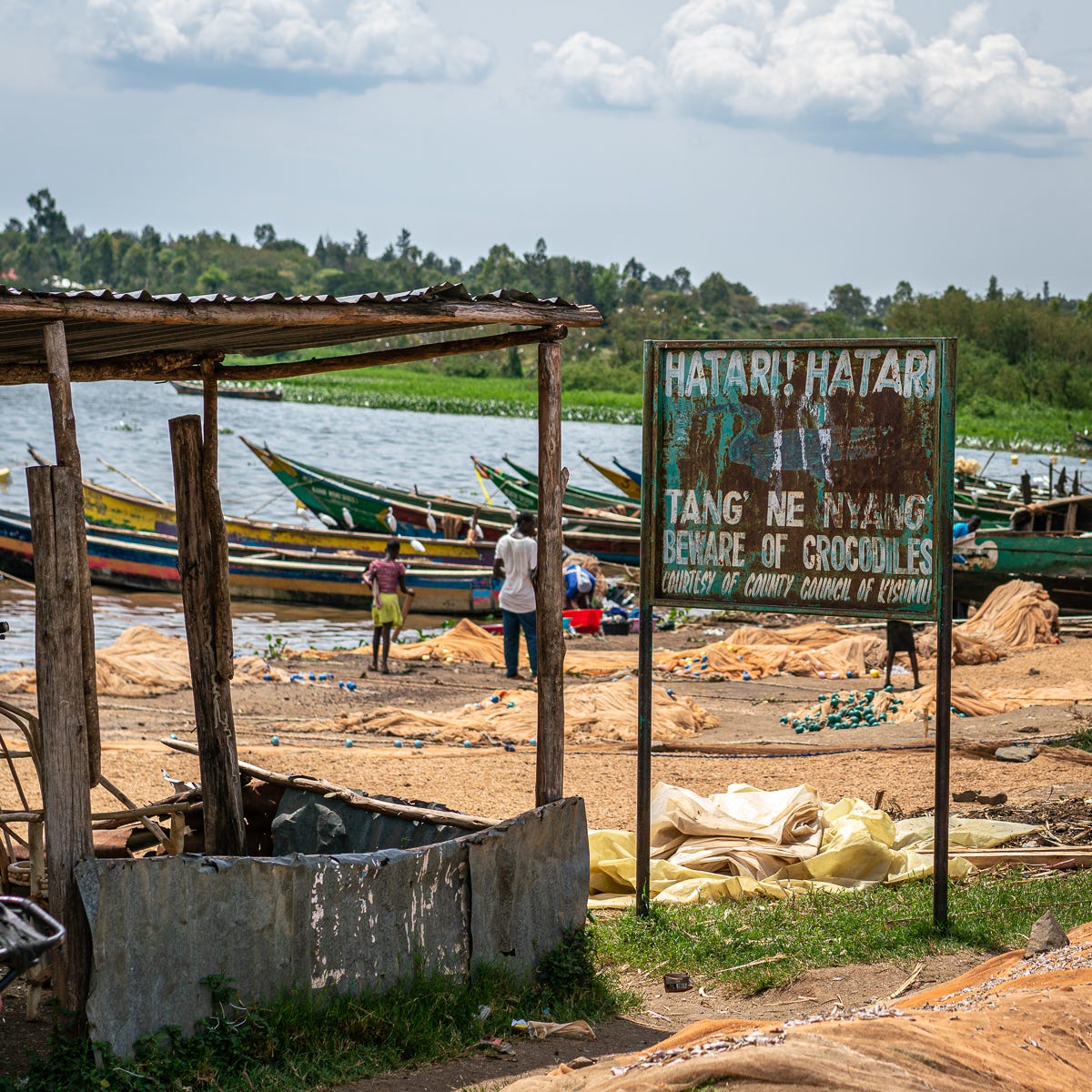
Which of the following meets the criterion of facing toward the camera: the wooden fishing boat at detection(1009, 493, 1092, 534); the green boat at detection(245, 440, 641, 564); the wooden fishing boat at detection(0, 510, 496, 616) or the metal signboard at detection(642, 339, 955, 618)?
the metal signboard

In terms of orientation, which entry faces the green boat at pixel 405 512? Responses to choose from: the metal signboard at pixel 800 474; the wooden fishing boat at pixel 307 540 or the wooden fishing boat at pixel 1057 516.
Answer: the wooden fishing boat at pixel 1057 516

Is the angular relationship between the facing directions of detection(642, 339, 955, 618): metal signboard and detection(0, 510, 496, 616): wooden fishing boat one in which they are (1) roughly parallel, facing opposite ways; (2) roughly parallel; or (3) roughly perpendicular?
roughly perpendicular

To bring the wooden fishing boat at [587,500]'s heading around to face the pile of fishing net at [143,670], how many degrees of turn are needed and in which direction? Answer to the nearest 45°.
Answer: approximately 90° to its left

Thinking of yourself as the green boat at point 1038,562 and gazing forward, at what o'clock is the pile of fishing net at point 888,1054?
The pile of fishing net is roughly at 9 o'clock from the green boat.

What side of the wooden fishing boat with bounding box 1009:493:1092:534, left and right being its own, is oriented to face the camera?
left

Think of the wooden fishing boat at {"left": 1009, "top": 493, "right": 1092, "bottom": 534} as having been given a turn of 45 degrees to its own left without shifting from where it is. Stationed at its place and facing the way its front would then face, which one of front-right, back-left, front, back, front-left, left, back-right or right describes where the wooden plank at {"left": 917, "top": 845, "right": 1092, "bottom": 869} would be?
front-left

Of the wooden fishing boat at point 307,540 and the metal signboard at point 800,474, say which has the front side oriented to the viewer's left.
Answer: the wooden fishing boat

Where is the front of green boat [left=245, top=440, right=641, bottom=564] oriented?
to the viewer's left

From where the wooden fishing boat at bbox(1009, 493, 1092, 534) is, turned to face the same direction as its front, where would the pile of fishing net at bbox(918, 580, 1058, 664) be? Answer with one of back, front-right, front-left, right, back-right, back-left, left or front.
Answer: left

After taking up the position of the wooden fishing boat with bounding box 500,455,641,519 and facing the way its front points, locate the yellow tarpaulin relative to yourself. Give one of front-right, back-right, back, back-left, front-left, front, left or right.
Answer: left

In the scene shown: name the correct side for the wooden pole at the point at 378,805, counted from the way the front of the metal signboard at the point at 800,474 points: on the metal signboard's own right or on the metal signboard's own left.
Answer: on the metal signboard's own right

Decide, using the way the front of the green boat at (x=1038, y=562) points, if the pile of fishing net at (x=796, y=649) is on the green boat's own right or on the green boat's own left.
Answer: on the green boat's own left

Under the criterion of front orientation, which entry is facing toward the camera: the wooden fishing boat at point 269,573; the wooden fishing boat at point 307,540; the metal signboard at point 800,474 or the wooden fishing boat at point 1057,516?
the metal signboard

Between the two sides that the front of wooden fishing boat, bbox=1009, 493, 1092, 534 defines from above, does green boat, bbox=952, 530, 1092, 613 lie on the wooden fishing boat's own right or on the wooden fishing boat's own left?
on the wooden fishing boat's own left

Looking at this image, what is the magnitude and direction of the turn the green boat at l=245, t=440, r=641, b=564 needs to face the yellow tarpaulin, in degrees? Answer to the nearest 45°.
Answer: approximately 90° to its left

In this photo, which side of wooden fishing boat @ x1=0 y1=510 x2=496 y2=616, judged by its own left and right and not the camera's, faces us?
left

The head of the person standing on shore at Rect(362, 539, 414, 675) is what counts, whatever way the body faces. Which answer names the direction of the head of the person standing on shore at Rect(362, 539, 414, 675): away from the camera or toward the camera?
away from the camera

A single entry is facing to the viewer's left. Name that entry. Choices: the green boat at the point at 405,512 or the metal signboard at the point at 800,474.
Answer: the green boat

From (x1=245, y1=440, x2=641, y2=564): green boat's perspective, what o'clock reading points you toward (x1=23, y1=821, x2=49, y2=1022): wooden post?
The wooden post is roughly at 9 o'clock from the green boat.
